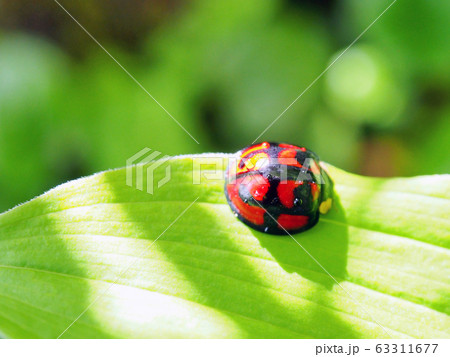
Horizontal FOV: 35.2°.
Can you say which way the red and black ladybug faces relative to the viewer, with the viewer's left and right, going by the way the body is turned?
facing to the right of the viewer
